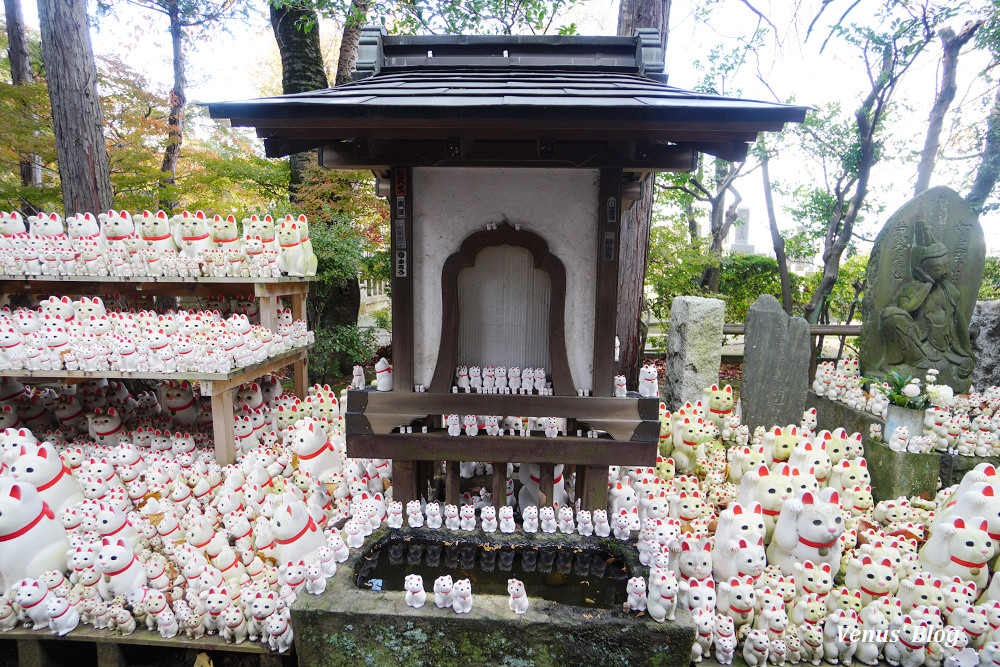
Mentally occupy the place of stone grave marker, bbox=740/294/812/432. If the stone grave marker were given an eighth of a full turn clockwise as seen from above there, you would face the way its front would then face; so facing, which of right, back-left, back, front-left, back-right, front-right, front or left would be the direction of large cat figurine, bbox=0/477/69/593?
front

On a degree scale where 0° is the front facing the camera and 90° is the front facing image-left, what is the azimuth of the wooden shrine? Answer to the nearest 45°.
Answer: approximately 0°

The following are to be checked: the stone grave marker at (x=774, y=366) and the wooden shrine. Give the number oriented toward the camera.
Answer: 2

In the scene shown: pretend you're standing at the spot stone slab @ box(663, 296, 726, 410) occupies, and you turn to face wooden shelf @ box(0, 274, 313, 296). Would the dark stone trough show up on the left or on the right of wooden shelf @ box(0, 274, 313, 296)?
left

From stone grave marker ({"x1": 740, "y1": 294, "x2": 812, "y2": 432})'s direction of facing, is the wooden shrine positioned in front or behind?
in front
